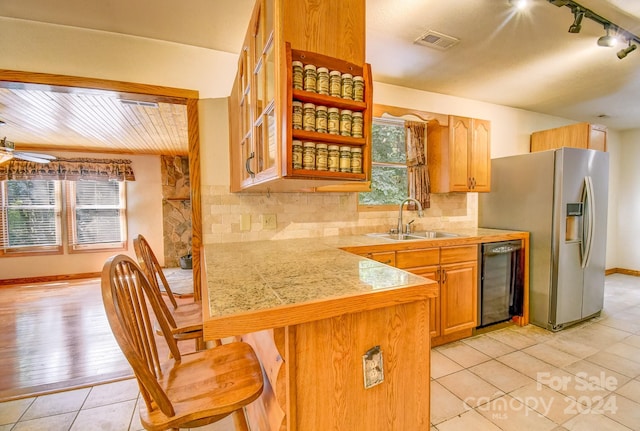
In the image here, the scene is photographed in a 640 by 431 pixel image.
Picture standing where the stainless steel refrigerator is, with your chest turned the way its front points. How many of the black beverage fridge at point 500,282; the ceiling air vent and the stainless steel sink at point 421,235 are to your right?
3

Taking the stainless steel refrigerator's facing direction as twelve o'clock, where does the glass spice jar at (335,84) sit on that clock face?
The glass spice jar is roughly at 2 o'clock from the stainless steel refrigerator.

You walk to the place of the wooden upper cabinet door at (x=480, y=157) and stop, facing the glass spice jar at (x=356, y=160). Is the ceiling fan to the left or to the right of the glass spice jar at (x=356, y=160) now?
right

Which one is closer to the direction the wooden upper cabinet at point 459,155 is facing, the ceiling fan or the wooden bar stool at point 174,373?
the wooden bar stool

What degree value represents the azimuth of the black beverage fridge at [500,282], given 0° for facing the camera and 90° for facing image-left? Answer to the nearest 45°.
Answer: approximately 315°

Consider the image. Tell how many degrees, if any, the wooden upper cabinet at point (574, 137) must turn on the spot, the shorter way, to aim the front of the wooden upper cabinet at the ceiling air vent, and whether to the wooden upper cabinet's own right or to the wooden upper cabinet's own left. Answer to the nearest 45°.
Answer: approximately 45° to the wooden upper cabinet's own right

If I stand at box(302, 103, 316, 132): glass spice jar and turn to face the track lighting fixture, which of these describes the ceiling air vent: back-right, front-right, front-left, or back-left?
front-left

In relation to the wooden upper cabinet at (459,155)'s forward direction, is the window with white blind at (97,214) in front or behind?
behind

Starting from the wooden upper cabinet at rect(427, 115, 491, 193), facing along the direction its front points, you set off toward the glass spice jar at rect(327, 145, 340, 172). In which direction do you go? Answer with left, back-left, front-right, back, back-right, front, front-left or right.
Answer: front-right

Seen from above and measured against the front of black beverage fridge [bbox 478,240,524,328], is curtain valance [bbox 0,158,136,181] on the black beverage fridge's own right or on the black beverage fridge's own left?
on the black beverage fridge's own right

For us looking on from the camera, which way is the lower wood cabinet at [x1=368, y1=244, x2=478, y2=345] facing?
facing the viewer and to the right of the viewer

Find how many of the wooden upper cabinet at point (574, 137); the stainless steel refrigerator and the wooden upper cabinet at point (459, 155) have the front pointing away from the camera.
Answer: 0

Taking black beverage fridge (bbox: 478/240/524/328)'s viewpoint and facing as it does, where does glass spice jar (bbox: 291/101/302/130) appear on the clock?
The glass spice jar is roughly at 2 o'clock from the black beverage fridge.

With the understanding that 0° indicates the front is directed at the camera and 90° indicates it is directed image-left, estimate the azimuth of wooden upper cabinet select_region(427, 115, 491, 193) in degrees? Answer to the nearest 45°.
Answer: approximately 315°

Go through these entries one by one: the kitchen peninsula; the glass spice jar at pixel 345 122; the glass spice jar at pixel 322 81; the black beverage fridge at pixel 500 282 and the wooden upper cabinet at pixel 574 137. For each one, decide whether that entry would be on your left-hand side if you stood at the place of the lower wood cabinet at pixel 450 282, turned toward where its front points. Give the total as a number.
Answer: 2

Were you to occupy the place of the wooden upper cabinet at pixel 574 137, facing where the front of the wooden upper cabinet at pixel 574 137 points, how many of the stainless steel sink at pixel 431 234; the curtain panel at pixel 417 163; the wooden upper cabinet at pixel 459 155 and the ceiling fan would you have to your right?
4
